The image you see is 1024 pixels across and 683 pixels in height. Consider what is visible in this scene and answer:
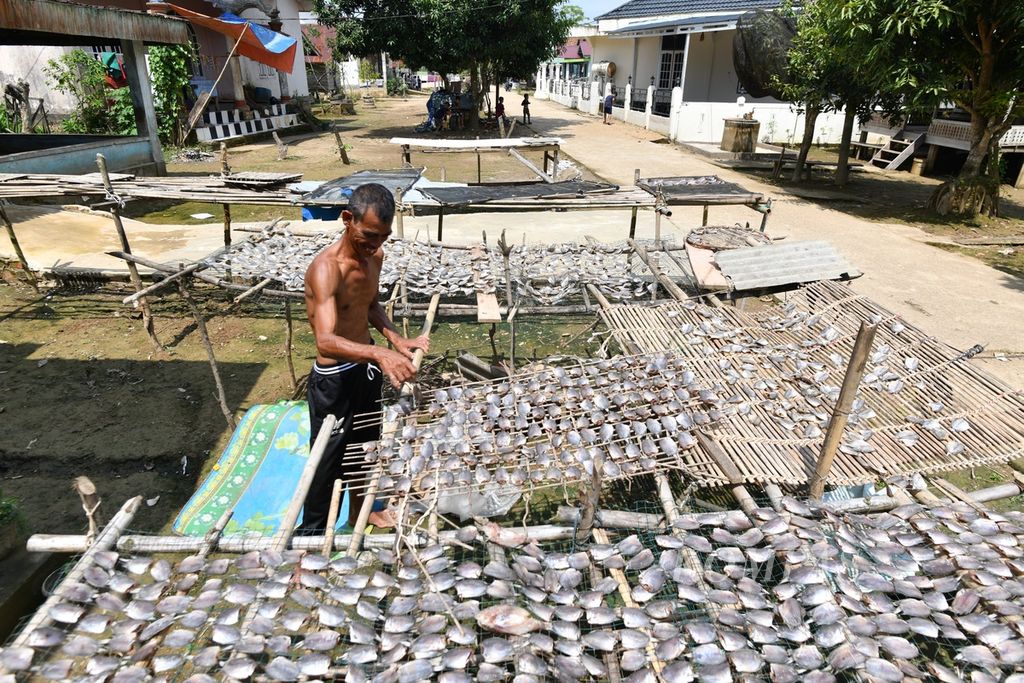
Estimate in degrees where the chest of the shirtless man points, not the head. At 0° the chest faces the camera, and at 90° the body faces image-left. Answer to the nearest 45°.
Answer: approximately 315°

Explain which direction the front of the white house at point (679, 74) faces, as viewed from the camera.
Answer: facing the viewer and to the left of the viewer

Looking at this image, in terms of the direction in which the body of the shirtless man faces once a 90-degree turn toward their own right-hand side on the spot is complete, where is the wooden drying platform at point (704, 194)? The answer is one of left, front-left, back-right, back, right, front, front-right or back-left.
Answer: back

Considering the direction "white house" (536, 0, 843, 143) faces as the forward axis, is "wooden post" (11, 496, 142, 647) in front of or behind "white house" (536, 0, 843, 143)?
in front

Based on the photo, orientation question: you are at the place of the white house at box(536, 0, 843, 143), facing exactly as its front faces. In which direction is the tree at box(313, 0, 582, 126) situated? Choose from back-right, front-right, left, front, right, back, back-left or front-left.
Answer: front

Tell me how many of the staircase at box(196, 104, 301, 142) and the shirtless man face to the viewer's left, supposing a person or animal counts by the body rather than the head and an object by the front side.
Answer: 0

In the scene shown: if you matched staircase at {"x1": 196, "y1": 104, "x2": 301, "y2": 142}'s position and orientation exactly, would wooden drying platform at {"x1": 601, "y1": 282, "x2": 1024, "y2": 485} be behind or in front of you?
in front

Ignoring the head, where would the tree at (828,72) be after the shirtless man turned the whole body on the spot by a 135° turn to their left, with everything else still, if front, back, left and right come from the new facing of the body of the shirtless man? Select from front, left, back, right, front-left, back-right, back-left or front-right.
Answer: front-right

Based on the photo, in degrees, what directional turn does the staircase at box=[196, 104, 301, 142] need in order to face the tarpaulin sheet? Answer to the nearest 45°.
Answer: approximately 45° to its right

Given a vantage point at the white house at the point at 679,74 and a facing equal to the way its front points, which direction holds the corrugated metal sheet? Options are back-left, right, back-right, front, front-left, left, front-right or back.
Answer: front-left

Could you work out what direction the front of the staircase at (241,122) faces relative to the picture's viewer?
facing the viewer and to the right of the viewer

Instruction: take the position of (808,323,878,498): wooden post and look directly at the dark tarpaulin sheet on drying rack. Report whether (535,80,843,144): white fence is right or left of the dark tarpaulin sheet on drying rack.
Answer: right

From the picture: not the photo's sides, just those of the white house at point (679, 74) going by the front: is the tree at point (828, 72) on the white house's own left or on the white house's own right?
on the white house's own left

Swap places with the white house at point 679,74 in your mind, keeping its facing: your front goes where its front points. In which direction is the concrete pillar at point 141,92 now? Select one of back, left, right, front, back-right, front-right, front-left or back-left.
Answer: front

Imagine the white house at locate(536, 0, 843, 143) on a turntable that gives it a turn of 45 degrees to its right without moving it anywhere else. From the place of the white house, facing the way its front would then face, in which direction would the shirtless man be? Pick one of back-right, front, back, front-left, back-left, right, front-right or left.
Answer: left

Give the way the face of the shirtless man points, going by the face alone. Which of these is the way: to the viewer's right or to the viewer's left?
to the viewer's right

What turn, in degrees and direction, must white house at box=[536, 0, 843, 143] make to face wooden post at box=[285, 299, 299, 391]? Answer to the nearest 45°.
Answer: approximately 45° to its left

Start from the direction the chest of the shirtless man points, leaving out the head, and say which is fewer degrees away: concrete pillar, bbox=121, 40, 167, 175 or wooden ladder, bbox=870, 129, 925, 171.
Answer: the wooden ladder
